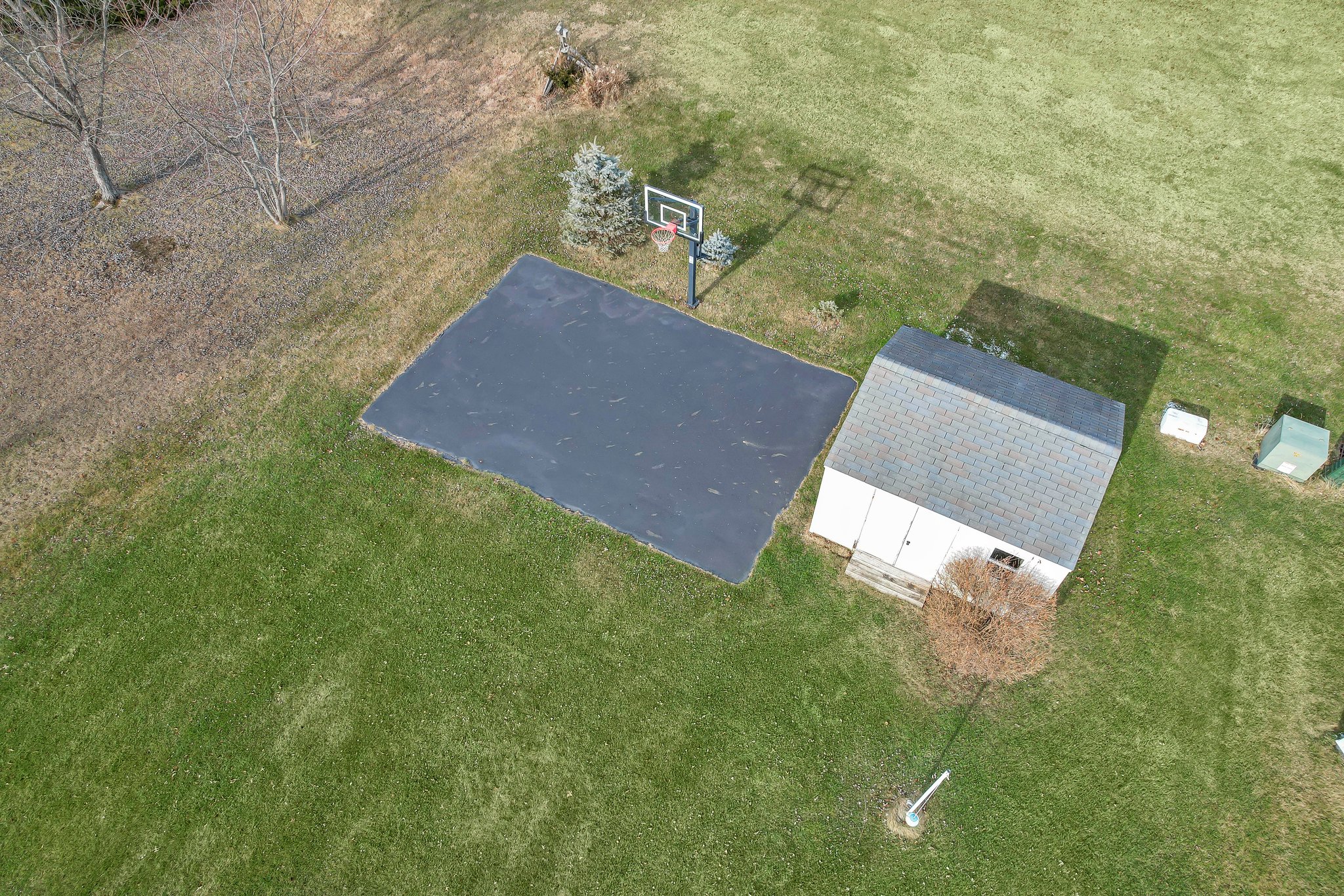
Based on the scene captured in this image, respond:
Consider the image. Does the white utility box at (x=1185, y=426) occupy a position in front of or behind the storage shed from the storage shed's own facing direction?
behind

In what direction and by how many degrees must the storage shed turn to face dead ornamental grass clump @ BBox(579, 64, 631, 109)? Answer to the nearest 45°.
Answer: approximately 135° to its right

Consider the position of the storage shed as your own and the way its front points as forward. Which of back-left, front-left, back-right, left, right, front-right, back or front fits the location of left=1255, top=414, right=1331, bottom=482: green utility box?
back-left

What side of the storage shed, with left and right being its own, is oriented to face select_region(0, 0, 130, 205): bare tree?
right

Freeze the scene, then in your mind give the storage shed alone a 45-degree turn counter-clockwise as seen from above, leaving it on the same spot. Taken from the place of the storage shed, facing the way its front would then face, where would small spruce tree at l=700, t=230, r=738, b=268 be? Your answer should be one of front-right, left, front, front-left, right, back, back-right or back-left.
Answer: back

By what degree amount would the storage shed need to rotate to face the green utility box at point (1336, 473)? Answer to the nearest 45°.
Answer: approximately 135° to its left

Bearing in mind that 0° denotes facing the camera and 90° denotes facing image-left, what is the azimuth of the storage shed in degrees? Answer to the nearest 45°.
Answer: approximately 0°
